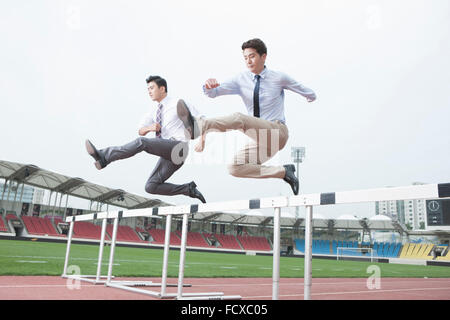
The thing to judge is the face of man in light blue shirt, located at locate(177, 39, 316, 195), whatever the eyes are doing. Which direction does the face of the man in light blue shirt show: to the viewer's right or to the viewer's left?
to the viewer's left

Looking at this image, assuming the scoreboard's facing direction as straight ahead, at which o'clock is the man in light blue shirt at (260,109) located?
The man in light blue shirt is roughly at 12 o'clock from the scoreboard.

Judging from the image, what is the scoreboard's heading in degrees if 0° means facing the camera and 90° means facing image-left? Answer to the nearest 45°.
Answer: approximately 0°

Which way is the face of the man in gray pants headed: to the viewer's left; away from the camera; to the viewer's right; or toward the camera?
to the viewer's left

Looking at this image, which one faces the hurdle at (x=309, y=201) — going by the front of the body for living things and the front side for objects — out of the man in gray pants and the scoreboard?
the scoreboard

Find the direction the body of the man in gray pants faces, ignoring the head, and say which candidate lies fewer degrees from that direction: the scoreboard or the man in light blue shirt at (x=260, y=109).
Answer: the man in light blue shirt

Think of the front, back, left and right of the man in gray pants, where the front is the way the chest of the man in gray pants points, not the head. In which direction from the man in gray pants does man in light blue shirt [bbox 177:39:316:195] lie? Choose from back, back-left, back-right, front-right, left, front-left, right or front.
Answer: left

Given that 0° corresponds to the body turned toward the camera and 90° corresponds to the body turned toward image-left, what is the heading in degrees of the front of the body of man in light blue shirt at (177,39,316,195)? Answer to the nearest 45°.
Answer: approximately 45°

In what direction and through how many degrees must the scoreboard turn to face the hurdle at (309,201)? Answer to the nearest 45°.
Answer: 0° — it already faces it

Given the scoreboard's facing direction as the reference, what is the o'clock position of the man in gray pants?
The man in gray pants is roughly at 12 o'clock from the scoreboard.
